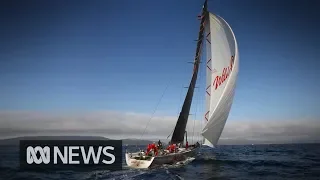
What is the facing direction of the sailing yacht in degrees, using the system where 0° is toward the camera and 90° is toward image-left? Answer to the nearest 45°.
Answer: approximately 225°
